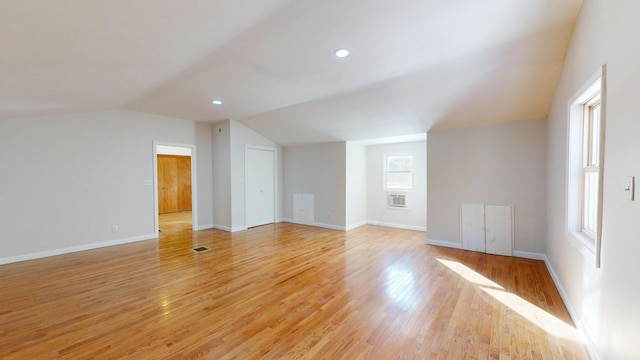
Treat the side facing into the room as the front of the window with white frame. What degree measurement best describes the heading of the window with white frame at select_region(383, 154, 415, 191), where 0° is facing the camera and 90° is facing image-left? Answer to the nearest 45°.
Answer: approximately 0°

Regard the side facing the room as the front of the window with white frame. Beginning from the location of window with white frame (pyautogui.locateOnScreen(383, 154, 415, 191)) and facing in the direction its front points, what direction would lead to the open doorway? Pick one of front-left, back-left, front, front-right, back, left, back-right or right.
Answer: right

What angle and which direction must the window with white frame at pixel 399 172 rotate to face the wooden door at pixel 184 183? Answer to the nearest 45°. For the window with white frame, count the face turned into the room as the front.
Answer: approximately 90° to its right

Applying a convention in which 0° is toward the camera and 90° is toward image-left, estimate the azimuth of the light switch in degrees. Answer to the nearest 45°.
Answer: approximately 90°

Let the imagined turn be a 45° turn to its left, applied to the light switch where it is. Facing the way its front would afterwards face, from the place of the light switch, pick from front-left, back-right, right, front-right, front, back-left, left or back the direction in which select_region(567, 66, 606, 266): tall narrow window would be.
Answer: back-right

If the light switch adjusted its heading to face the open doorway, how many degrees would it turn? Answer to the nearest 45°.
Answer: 0° — it already faces it

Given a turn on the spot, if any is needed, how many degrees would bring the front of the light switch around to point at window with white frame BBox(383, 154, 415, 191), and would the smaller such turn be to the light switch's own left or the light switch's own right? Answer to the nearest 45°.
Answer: approximately 45° to the light switch's own right

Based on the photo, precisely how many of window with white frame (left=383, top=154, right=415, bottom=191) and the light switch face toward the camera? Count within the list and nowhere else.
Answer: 1

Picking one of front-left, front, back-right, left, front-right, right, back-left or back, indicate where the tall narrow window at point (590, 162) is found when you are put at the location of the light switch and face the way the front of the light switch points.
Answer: right

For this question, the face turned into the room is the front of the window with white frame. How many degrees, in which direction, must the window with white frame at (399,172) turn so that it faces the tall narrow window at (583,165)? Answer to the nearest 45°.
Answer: approximately 45° to its left
